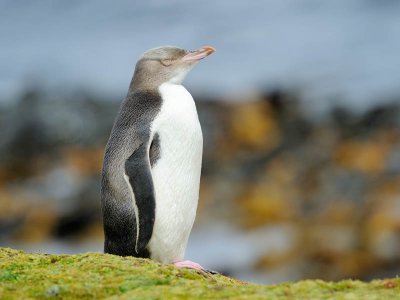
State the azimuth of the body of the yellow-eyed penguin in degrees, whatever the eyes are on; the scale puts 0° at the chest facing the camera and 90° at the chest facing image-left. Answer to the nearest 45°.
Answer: approximately 270°

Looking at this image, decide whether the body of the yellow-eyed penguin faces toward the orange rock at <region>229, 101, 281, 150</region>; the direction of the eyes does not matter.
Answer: no
